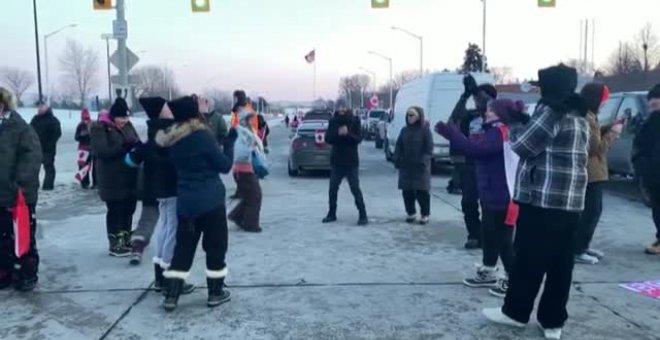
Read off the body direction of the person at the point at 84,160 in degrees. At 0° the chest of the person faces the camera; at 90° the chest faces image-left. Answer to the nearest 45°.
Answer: approximately 0°

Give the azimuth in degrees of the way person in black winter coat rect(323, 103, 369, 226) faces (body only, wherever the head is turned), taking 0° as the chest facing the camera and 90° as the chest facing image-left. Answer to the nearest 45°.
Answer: approximately 0°

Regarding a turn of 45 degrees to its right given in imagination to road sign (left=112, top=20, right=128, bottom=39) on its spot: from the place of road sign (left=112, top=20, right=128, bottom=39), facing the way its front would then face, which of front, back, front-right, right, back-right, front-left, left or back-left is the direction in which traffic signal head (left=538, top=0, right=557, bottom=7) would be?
back-left

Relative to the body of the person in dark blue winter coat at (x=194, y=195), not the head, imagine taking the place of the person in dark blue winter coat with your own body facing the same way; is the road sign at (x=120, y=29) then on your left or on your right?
on your left

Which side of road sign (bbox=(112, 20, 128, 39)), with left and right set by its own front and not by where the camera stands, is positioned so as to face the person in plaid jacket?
front

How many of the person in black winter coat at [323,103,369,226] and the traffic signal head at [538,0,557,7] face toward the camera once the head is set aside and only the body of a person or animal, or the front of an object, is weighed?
2

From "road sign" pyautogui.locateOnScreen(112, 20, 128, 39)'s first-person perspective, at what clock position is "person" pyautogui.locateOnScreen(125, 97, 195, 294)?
The person is roughly at 12 o'clock from the road sign.

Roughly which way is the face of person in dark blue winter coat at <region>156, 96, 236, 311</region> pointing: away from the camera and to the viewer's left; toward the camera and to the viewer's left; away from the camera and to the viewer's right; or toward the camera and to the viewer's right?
away from the camera and to the viewer's right

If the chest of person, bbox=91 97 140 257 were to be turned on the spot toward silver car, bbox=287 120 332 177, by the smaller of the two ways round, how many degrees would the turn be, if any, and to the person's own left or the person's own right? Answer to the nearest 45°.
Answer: approximately 90° to the person's own left

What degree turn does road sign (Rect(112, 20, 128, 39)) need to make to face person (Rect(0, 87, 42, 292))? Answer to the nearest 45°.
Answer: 0° — it already faces them

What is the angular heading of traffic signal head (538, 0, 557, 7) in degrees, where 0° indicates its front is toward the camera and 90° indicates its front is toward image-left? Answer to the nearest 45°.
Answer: approximately 0°

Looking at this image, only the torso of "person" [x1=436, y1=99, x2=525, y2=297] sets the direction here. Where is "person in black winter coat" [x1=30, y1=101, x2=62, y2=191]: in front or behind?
in front
